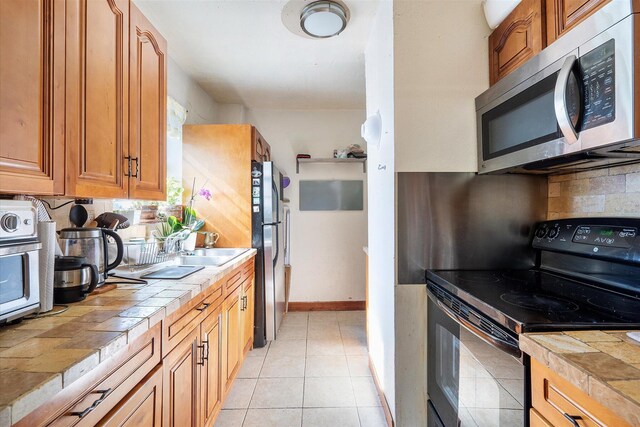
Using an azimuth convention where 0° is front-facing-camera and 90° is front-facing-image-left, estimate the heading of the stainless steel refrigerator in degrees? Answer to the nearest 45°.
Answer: approximately 270°

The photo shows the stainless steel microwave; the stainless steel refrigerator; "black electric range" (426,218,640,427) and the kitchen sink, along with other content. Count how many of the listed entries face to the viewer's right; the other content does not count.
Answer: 2

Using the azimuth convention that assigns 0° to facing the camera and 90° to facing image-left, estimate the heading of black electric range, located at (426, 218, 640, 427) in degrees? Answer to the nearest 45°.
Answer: approximately 45°

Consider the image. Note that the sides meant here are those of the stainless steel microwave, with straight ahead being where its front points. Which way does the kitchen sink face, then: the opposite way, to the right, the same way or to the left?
the opposite way

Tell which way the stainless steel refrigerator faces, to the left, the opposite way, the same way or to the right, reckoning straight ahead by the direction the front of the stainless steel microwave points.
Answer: the opposite way

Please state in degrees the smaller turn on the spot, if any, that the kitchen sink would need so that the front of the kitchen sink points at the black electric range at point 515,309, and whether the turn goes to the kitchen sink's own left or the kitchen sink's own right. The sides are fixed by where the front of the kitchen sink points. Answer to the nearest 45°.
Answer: approximately 45° to the kitchen sink's own right

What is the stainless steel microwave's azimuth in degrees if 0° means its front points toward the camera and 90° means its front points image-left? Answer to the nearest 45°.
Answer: approximately 45°

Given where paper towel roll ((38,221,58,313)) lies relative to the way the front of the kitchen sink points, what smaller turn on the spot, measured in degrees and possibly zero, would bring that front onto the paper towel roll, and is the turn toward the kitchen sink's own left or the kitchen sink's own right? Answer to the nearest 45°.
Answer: approximately 90° to the kitchen sink's own right

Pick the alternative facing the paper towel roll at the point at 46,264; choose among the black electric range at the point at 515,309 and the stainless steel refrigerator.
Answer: the black electric range

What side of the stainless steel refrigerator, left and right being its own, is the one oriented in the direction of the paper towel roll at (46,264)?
right

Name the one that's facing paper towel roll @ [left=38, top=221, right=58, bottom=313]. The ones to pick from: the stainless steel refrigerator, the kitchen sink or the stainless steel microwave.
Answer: the stainless steel microwave

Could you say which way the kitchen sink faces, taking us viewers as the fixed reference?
facing to the right of the viewer
